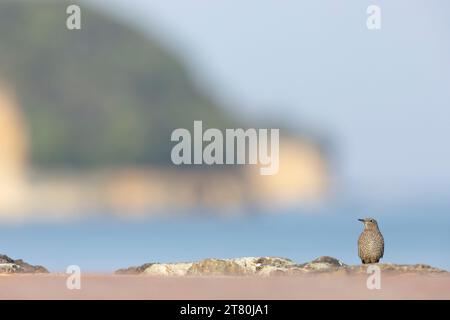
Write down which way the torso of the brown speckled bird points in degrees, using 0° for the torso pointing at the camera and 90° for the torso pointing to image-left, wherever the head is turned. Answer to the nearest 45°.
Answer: approximately 45°

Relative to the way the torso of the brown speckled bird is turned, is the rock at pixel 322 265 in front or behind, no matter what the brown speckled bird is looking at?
in front

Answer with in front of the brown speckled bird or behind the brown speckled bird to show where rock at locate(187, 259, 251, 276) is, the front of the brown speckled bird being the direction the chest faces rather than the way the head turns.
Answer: in front

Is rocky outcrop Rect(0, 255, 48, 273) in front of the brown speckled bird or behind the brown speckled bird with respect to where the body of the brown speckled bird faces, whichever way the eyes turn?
in front

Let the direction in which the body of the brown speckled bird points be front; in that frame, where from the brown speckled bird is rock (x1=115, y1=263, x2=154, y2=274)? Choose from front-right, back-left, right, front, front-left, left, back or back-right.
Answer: front-right
